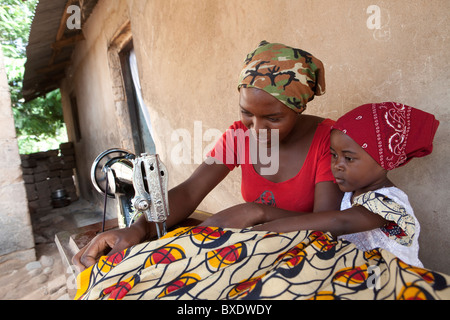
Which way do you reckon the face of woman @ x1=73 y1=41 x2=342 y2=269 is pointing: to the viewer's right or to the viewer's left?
to the viewer's left

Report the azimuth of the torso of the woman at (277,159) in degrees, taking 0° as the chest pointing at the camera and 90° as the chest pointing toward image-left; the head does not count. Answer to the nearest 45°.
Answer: approximately 45°

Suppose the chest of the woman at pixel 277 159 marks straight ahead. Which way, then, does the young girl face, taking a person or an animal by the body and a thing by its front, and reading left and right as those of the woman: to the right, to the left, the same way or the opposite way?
to the right

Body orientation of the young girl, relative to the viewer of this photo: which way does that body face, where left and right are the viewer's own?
facing to the left of the viewer

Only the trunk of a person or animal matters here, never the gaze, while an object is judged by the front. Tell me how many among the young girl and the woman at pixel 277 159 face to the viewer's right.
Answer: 0
